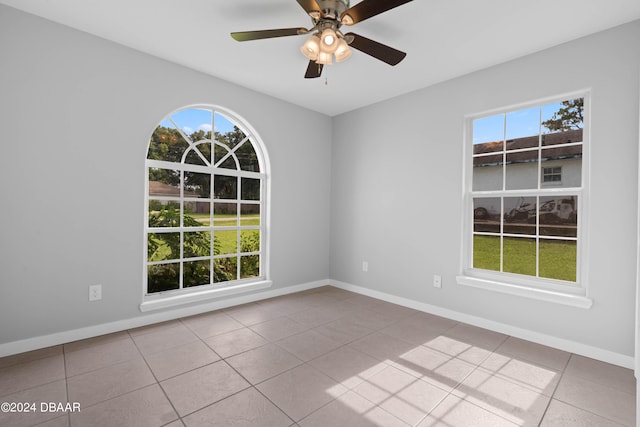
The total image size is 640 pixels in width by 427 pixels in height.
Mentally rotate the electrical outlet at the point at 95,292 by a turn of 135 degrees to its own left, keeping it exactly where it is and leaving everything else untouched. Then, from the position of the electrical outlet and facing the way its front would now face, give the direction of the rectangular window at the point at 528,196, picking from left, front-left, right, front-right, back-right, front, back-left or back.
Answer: right

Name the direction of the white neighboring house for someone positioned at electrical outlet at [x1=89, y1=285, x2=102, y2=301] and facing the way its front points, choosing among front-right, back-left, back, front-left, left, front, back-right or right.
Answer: front-left

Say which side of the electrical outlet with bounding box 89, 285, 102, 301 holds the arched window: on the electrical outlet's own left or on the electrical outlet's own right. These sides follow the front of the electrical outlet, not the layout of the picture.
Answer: on the electrical outlet's own left

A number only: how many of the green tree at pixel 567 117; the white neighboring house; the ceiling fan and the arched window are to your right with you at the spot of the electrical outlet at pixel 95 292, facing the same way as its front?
0

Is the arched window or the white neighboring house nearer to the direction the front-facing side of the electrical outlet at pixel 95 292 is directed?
the white neighboring house

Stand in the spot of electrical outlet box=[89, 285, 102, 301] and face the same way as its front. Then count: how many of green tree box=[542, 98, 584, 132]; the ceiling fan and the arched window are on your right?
0

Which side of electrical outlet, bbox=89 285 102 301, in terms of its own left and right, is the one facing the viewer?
front

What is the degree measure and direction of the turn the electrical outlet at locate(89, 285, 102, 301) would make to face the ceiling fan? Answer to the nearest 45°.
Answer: approximately 45° to its left

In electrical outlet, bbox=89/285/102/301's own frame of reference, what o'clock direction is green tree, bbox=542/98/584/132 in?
The green tree is roughly at 10 o'clock from the electrical outlet.

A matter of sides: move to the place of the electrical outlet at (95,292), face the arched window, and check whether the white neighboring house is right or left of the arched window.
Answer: right
